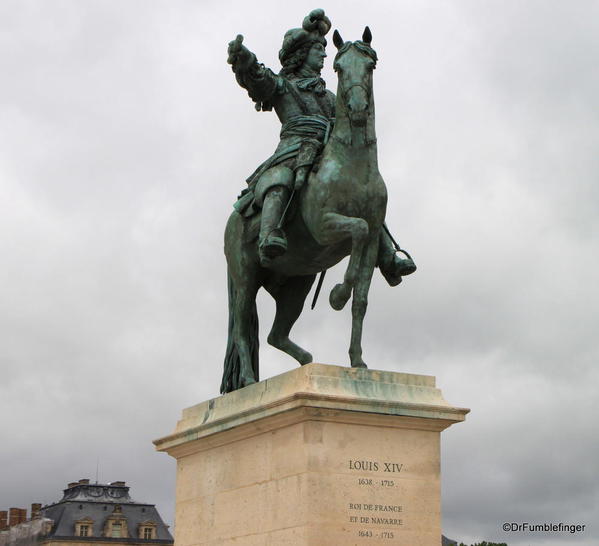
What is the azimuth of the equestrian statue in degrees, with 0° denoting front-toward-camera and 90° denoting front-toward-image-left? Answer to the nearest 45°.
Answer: approximately 315°
